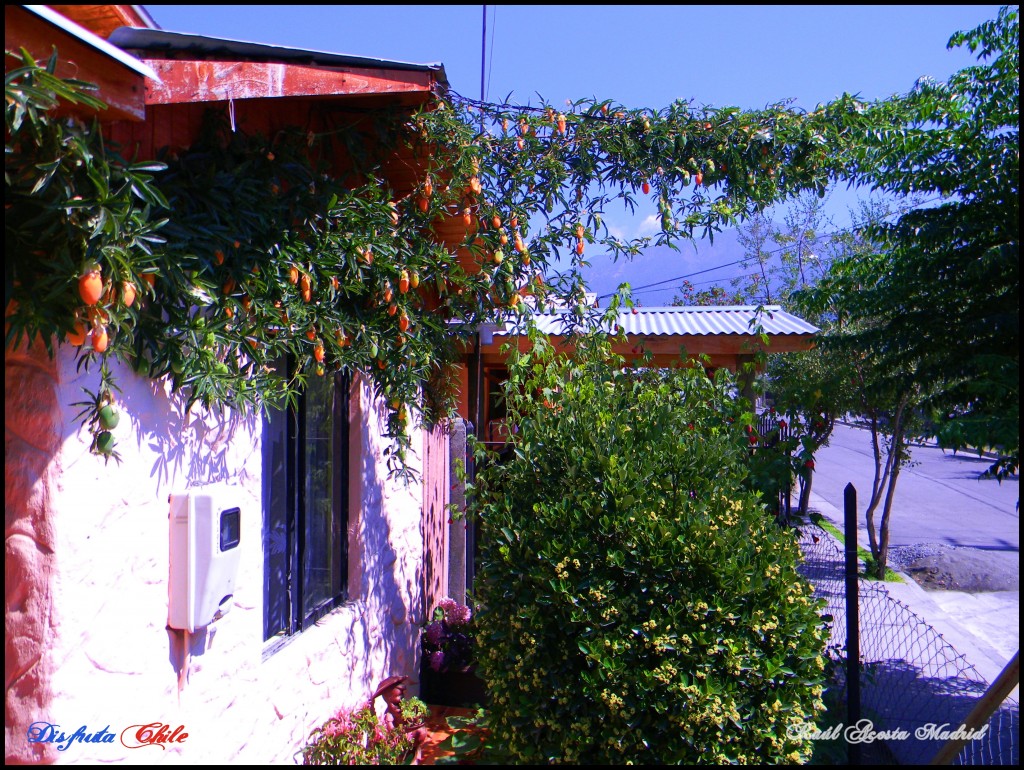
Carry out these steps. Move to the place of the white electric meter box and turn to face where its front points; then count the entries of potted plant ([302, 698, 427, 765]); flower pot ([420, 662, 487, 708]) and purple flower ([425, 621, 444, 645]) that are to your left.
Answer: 3

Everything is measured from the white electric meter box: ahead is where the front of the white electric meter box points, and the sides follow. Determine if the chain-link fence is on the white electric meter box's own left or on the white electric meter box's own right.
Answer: on the white electric meter box's own left

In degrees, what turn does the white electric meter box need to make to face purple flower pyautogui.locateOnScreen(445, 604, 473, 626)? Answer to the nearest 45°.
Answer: approximately 90° to its left

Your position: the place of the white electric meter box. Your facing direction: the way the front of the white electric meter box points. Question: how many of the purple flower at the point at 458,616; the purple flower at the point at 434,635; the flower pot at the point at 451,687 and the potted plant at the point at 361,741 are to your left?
4

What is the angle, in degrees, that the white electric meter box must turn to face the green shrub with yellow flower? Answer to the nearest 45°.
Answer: approximately 45° to its left

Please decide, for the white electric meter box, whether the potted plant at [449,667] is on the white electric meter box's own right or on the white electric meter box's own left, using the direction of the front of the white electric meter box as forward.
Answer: on the white electric meter box's own left

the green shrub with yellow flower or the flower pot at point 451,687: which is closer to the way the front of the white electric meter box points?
the green shrub with yellow flower

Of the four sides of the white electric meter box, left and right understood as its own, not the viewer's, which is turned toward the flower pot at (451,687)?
left

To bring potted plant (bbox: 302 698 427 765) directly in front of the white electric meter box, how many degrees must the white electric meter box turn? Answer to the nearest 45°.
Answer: approximately 90° to its left

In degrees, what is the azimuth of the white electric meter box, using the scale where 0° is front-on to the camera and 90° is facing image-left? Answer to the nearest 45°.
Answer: approximately 315°
